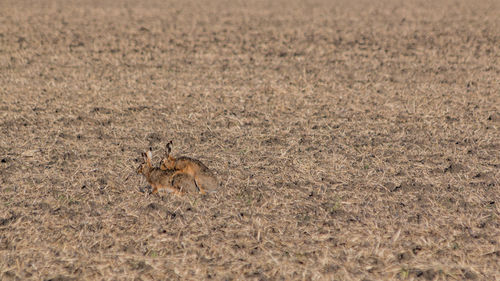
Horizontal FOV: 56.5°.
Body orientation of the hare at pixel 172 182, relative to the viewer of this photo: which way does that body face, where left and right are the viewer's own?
facing to the left of the viewer
